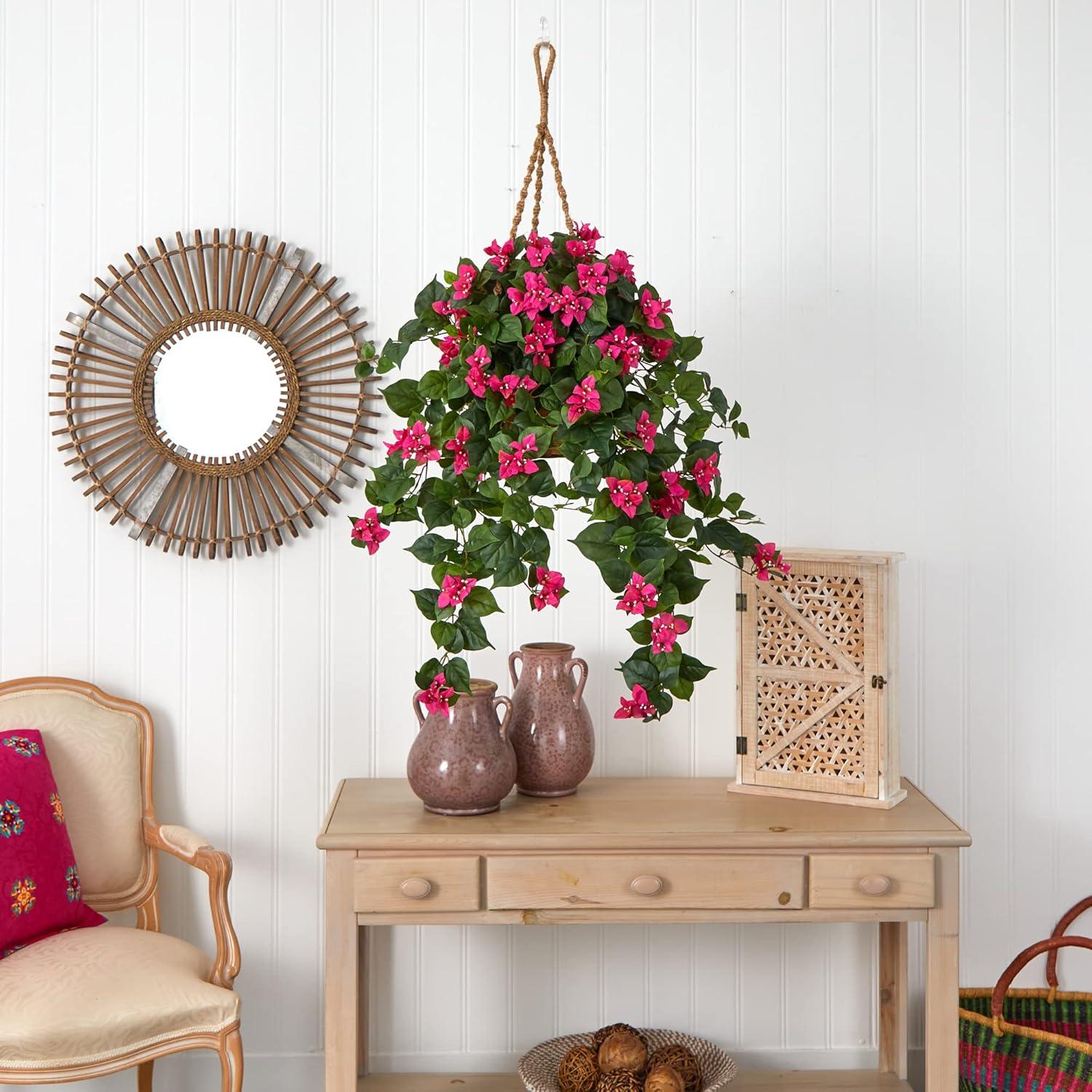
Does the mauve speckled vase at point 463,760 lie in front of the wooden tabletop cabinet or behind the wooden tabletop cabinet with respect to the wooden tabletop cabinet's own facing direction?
in front

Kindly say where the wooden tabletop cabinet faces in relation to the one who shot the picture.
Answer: facing the viewer and to the left of the viewer

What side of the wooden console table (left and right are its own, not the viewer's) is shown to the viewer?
front

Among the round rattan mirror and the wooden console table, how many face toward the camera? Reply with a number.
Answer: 2

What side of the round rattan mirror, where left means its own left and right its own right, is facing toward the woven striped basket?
left
